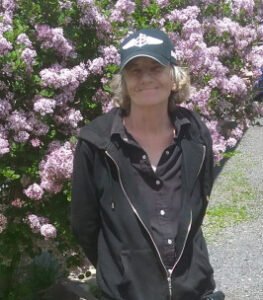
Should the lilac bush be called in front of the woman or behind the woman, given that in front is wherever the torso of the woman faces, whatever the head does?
behind

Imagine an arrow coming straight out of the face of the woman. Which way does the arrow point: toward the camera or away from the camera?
toward the camera

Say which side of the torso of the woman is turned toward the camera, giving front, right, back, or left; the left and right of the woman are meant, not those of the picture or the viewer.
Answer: front
